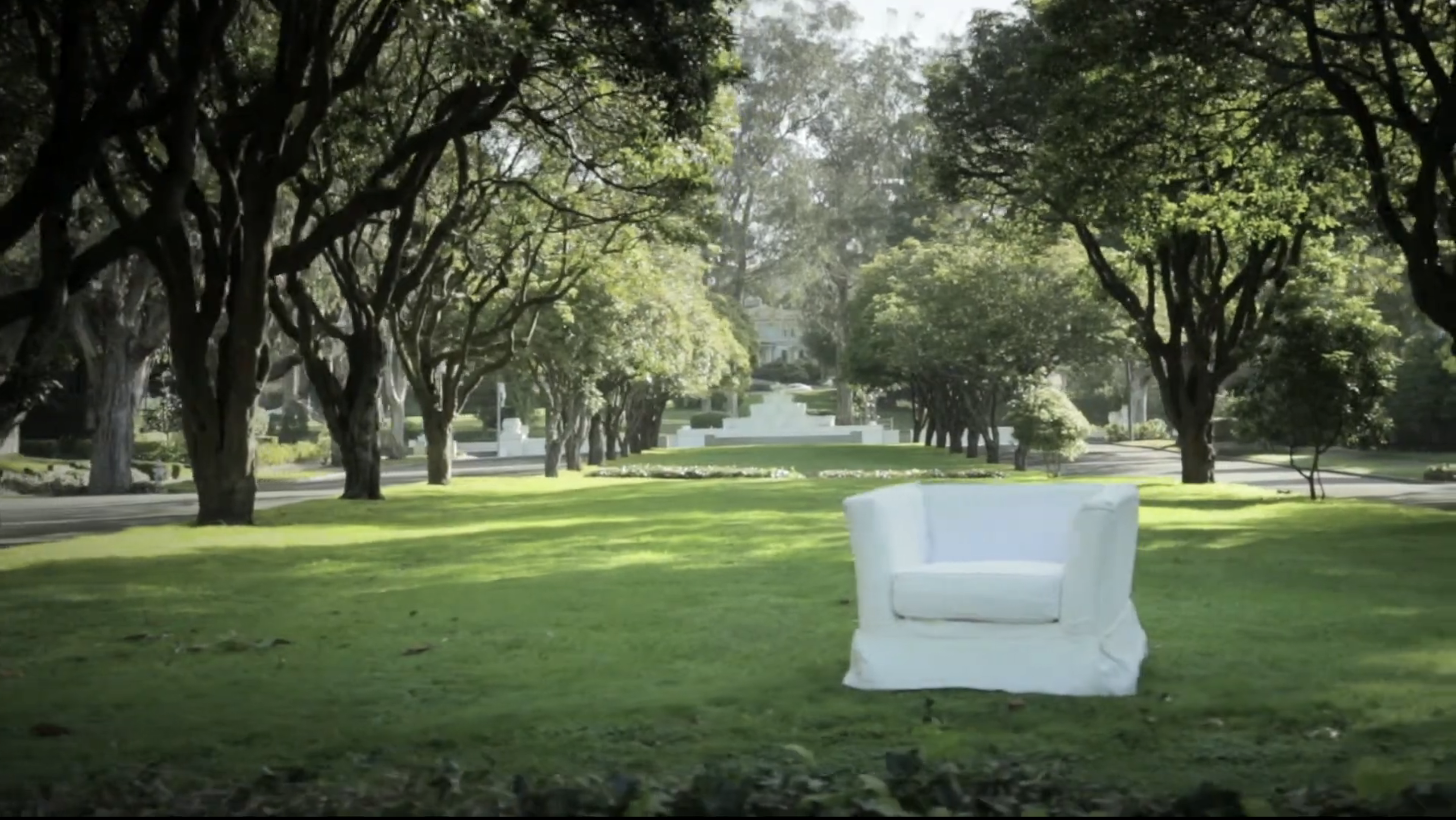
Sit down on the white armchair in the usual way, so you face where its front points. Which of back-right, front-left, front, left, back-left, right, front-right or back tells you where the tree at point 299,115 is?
back-right

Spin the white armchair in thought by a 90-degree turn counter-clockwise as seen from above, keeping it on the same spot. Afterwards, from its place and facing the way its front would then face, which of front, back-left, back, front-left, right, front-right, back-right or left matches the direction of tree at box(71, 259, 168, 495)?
back-left

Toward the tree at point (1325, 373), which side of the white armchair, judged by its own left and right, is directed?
back

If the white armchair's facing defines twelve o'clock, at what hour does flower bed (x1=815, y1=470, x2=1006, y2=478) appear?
The flower bed is roughly at 6 o'clock from the white armchair.

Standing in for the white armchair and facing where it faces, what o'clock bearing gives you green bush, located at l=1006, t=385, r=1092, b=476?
The green bush is roughly at 6 o'clock from the white armchair.

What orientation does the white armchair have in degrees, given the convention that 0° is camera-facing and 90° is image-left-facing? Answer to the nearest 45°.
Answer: approximately 0°

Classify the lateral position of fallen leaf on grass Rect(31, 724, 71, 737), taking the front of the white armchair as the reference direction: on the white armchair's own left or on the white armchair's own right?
on the white armchair's own right

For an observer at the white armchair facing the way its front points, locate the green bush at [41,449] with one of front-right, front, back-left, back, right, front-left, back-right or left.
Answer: back-right

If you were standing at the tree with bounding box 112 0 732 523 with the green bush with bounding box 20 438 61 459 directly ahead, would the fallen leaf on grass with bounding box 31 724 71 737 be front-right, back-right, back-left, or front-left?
back-left

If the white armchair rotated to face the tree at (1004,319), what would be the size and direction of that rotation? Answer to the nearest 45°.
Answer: approximately 180°
